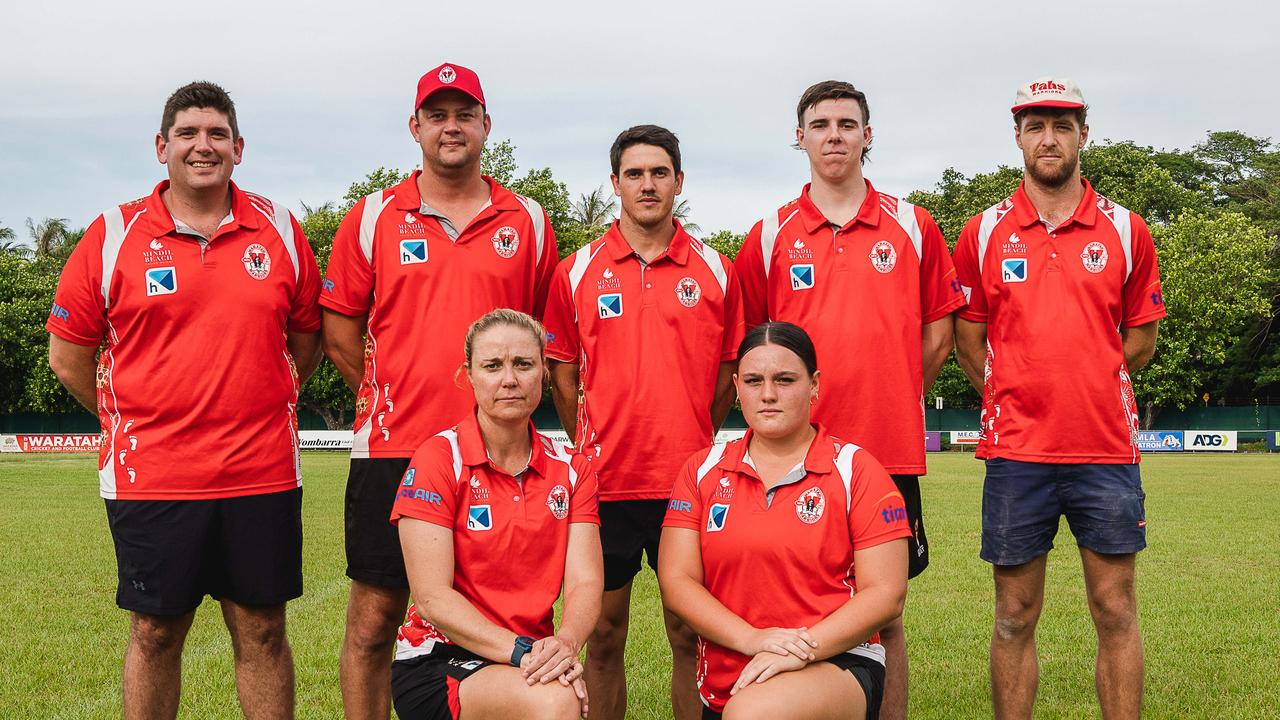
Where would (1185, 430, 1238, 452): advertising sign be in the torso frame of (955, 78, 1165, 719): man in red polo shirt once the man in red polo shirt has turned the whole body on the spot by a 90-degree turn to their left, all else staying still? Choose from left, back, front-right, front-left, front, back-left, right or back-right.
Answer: left

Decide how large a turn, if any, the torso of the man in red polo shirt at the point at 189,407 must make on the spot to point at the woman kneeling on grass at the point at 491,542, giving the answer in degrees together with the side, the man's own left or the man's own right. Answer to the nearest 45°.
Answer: approximately 45° to the man's own left

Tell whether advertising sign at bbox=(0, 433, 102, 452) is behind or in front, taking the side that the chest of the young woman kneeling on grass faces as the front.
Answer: behind

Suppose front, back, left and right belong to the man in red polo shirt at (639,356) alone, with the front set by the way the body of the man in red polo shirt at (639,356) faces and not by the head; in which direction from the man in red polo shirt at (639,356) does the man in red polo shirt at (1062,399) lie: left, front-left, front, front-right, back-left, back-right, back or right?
left

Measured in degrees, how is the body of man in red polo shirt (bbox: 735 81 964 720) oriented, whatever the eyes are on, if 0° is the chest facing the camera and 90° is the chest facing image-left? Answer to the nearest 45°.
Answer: approximately 0°

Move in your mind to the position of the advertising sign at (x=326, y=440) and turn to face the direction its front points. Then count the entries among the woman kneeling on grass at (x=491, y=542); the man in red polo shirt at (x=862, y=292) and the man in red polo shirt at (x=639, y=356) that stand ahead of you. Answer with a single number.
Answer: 3
